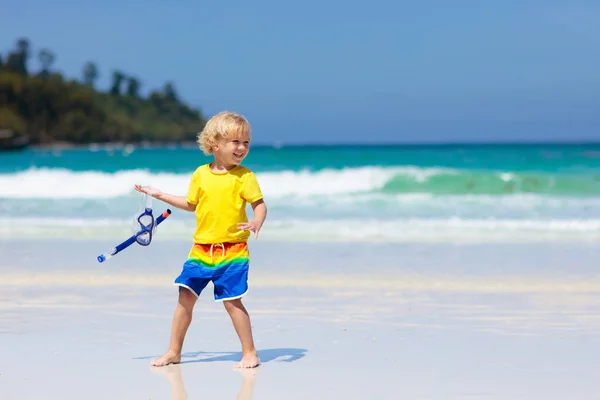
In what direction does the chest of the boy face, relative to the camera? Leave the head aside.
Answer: toward the camera
